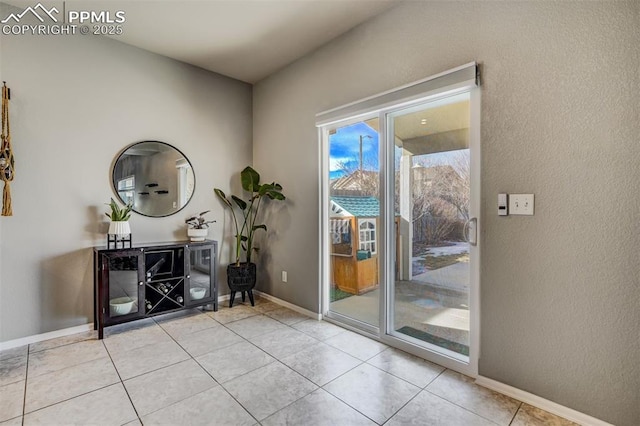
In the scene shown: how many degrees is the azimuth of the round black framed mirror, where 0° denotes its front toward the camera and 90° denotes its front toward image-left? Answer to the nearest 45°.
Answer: approximately 0°

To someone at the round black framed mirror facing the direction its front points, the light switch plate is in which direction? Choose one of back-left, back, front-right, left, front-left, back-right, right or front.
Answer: front-left

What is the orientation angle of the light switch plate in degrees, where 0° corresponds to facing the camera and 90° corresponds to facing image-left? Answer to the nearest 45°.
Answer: approximately 0°

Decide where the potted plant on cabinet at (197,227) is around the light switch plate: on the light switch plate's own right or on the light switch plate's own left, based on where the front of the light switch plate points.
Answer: on the light switch plate's own right

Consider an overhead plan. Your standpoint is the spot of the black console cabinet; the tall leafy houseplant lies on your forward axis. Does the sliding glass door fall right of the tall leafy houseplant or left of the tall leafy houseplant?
right
